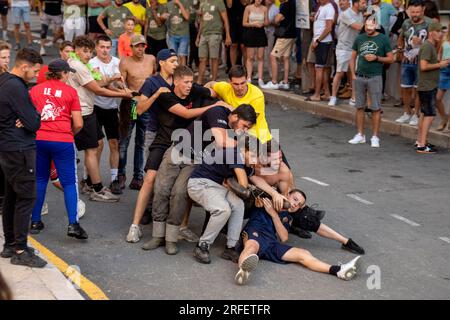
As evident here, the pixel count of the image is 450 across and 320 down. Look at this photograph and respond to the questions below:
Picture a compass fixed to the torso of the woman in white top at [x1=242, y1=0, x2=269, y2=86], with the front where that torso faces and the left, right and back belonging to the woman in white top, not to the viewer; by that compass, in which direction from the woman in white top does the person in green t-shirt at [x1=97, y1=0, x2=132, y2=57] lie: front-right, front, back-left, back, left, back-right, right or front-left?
right

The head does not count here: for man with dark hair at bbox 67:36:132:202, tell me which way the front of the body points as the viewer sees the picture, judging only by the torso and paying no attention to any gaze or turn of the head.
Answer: to the viewer's right

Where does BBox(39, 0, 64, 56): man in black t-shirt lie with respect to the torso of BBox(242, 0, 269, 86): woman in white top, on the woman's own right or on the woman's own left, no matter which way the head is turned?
on the woman's own right

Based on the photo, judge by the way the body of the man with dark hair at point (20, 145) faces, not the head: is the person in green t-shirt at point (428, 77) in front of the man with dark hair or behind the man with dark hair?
in front

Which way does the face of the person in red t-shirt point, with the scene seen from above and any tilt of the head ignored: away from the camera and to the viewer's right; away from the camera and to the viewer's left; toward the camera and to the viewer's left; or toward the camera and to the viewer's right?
away from the camera and to the viewer's right

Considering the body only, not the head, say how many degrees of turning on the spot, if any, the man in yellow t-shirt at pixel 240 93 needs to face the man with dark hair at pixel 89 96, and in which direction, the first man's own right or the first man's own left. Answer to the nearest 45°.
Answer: approximately 90° to the first man's own right

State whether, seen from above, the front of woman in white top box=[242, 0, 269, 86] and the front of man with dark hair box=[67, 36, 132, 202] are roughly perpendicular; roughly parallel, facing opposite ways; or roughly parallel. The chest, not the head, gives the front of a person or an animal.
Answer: roughly perpendicular

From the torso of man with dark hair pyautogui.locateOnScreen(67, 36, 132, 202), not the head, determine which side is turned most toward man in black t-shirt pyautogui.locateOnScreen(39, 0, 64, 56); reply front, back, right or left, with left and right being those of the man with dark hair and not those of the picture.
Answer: left
